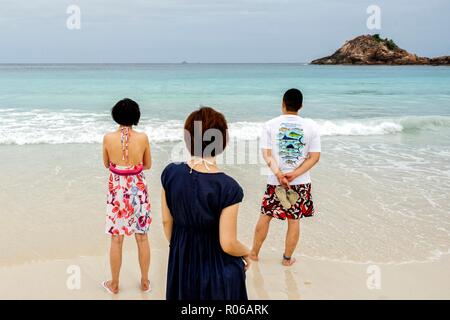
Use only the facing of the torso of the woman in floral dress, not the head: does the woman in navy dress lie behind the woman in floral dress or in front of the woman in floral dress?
behind

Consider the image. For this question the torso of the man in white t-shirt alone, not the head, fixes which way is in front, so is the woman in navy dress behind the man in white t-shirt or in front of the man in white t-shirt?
behind

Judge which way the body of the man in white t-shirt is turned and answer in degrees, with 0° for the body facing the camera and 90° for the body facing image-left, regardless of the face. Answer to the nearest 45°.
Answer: approximately 180°

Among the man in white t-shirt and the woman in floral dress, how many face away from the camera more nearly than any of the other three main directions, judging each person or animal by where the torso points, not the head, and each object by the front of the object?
2

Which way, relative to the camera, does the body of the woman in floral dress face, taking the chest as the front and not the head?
away from the camera

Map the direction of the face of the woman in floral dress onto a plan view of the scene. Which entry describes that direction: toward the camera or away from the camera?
away from the camera

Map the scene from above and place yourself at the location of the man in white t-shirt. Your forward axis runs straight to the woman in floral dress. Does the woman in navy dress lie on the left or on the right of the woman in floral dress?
left

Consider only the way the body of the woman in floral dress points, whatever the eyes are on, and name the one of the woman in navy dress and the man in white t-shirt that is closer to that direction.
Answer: the man in white t-shirt

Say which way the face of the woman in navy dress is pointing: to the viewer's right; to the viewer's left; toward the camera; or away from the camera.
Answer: away from the camera

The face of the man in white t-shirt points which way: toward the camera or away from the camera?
away from the camera

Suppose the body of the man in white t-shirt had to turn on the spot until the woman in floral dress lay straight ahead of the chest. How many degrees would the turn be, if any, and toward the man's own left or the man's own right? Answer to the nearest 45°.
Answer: approximately 135° to the man's own left
